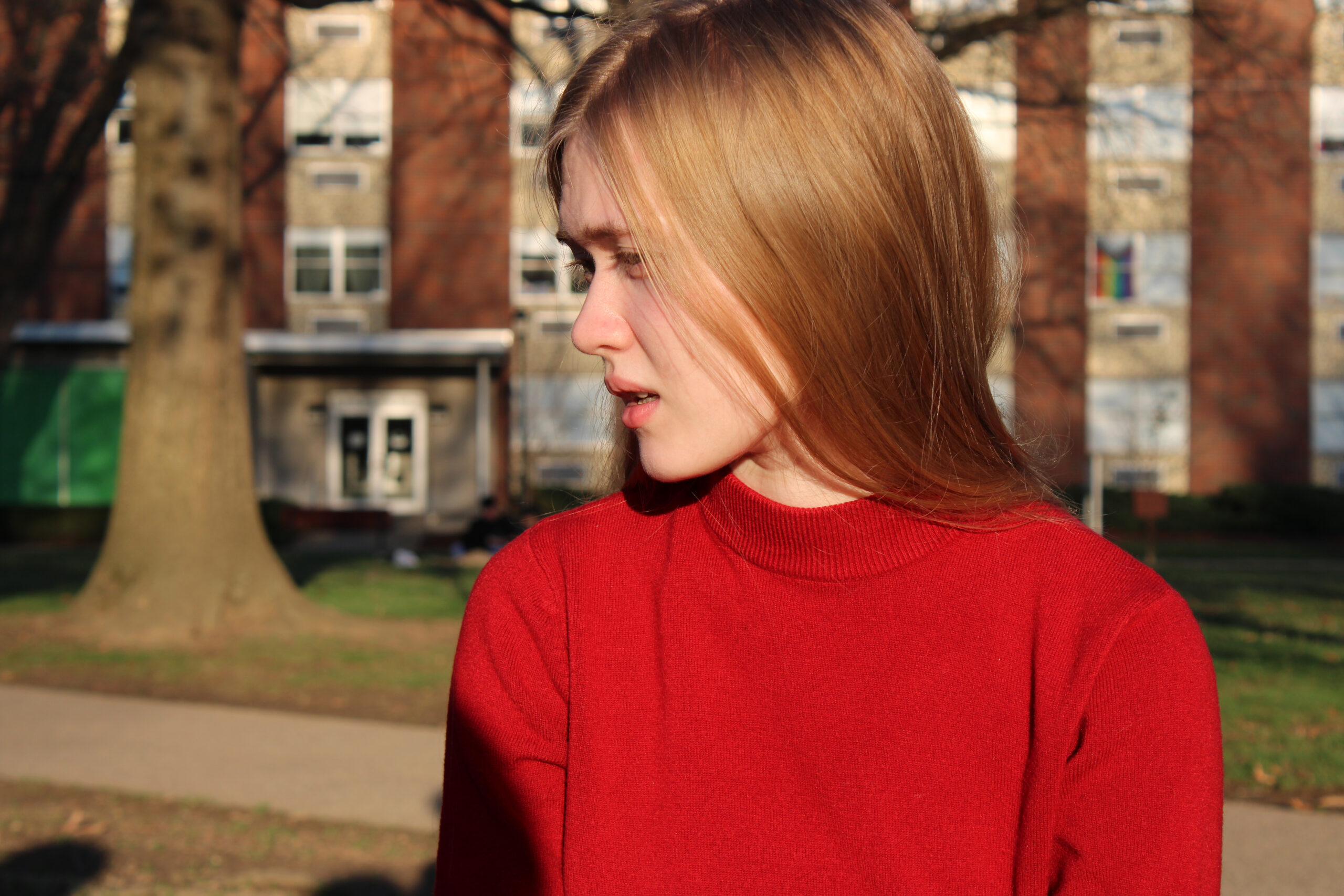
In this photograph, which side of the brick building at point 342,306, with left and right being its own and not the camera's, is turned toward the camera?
front

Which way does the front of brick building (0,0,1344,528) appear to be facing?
toward the camera

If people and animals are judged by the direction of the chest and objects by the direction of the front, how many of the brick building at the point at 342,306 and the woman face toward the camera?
2

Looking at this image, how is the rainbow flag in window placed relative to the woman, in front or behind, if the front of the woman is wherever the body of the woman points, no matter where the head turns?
behind

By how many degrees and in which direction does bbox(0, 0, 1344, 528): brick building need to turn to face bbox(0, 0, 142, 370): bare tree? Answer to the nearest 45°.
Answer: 0° — it already faces it

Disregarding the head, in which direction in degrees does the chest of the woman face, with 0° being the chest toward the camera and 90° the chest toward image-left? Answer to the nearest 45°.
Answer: approximately 0°

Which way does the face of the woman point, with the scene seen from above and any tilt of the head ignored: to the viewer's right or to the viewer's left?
to the viewer's left

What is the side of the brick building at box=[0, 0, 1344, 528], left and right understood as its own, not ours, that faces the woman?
front

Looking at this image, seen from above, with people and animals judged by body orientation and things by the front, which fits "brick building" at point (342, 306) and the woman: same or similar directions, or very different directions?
same or similar directions
